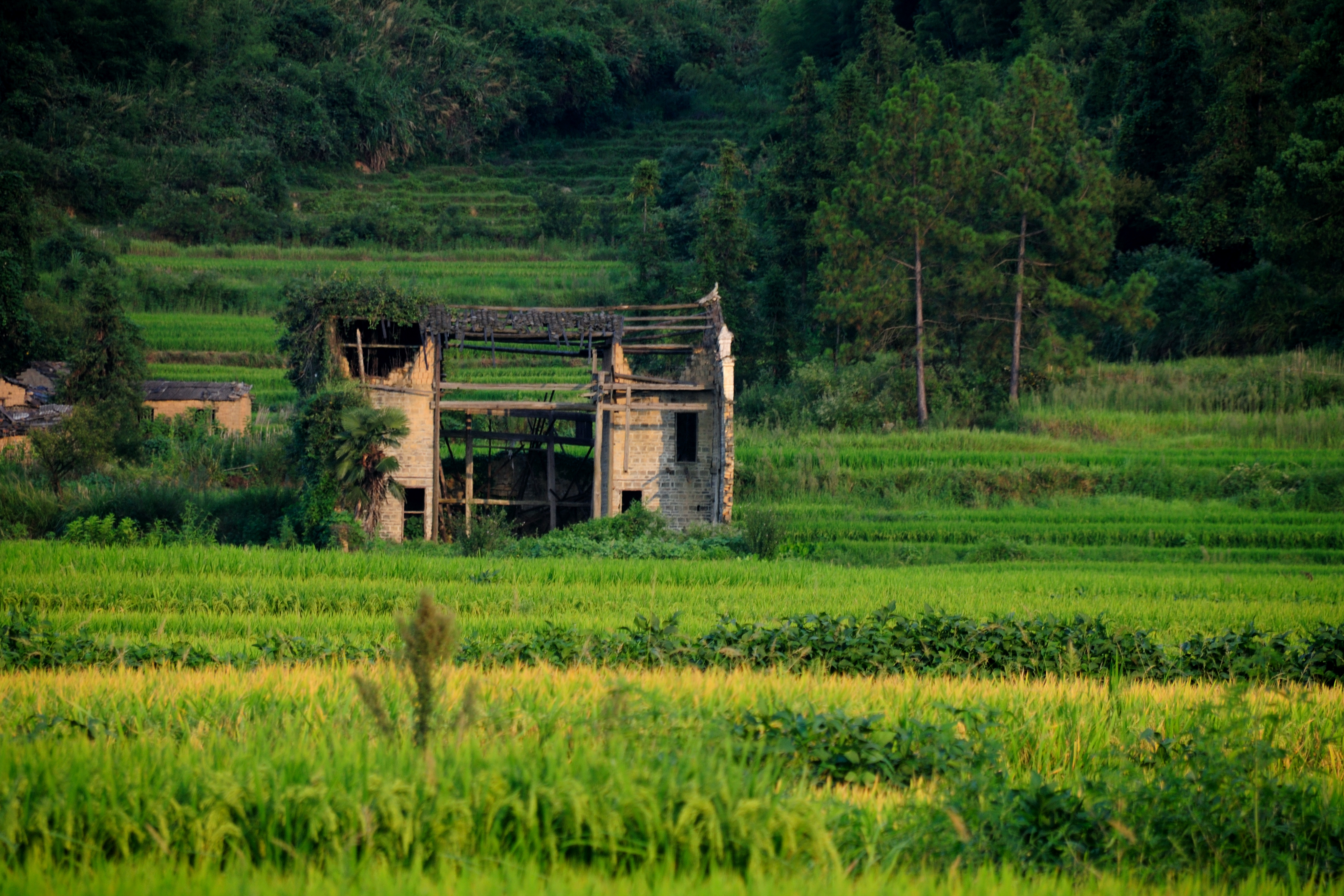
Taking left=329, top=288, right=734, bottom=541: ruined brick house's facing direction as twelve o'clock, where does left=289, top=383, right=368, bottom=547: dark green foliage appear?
The dark green foliage is roughly at 2 o'clock from the ruined brick house.

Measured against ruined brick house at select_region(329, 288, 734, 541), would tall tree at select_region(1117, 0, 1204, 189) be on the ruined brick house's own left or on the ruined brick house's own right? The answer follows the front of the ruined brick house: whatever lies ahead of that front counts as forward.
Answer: on the ruined brick house's own left

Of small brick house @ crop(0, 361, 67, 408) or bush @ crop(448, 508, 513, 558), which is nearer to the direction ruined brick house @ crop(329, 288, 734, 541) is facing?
the bush

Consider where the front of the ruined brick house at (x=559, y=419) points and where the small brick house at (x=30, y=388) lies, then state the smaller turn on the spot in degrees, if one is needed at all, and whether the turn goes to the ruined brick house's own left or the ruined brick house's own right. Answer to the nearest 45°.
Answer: approximately 135° to the ruined brick house's own right

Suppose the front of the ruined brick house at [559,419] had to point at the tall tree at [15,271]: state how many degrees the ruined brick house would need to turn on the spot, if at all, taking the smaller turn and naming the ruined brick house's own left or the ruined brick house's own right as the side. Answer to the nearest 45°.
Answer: approximately 135° to the ruined brick house's own right

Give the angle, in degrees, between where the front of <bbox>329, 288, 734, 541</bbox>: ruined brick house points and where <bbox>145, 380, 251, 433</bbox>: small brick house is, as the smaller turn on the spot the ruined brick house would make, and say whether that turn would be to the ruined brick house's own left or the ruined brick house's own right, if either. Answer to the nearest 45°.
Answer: approximately 135° to the ruined brick house's own right

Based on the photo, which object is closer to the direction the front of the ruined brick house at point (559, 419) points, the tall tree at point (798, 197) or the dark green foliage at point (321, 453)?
the dark green foliage

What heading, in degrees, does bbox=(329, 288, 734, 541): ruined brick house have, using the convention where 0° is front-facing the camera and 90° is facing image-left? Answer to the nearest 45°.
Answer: approximately 0°

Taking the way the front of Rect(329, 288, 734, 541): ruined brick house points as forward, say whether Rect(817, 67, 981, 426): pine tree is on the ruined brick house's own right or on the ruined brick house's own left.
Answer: on the ruined brick house's own left
